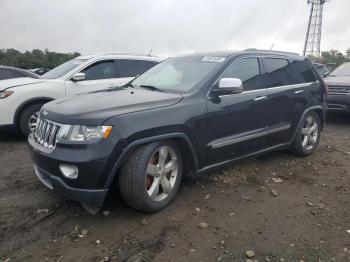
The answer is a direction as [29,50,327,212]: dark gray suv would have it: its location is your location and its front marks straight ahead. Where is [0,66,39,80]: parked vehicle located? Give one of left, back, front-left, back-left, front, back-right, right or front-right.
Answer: right

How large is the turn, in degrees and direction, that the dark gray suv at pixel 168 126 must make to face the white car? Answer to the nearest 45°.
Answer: approximately 90° to its right

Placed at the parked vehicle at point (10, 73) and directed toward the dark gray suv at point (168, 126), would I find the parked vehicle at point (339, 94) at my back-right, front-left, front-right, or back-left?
front-left

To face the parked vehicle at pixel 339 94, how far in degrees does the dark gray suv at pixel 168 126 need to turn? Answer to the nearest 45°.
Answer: approximately 180°
